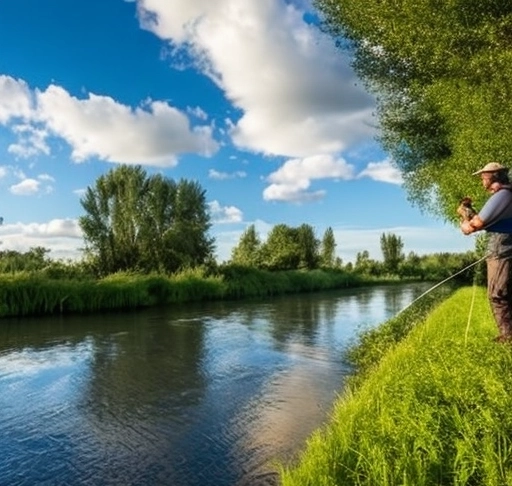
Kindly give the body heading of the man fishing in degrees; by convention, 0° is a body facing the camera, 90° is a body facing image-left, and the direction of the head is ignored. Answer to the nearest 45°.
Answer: approximately 90°

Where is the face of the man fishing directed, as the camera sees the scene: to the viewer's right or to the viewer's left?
to the viewer's left

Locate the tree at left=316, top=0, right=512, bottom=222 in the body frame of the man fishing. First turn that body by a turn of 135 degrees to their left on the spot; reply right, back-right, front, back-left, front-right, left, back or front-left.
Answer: back-left
